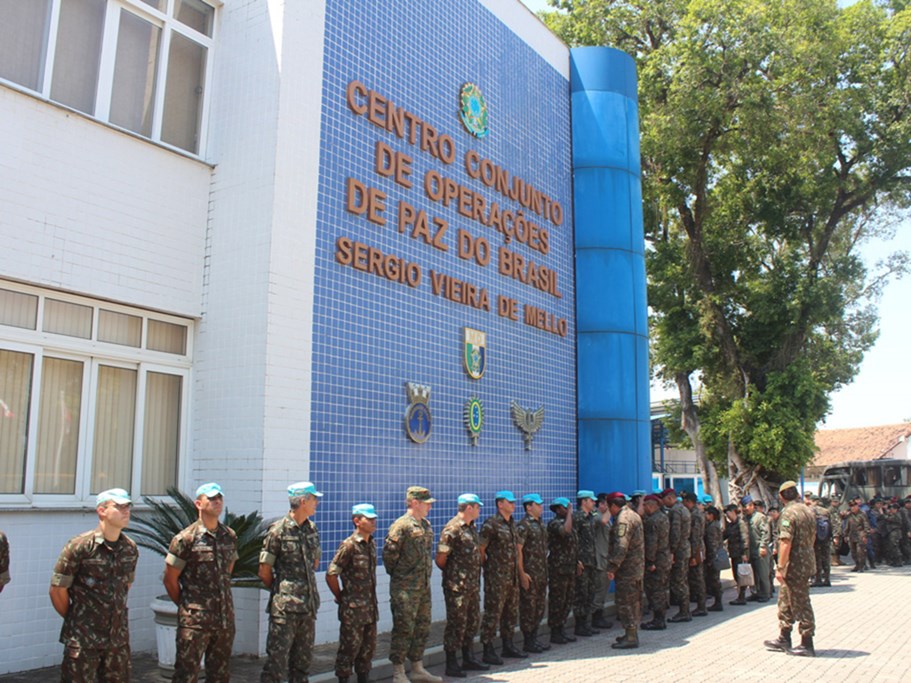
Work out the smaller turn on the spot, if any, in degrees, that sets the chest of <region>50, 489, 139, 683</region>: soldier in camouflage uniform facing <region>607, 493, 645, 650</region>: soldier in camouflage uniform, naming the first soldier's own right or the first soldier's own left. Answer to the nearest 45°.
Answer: approximately 90° to the first soldier's own left

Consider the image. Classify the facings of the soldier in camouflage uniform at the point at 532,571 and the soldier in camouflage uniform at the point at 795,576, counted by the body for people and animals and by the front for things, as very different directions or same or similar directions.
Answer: very different directions

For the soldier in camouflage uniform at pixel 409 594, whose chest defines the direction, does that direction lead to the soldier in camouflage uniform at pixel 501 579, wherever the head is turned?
no

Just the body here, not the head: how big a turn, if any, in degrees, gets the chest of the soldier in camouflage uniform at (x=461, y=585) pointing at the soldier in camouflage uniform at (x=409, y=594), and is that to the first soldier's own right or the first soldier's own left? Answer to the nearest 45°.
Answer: approximately 90° to the first soldier's own right

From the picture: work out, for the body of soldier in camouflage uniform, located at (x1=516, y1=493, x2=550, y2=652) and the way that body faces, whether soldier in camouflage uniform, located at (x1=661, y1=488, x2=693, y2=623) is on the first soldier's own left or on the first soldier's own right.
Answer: on the first soldier's own left

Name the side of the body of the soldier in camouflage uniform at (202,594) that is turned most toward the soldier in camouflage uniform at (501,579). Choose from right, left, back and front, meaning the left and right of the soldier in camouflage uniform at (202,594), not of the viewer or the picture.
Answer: left

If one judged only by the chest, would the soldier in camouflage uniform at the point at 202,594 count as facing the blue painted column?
no

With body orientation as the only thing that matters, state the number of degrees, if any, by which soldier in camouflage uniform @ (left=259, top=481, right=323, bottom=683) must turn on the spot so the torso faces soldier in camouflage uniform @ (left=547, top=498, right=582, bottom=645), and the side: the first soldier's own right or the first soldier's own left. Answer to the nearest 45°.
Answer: approximately 90° to the first soldier's own left

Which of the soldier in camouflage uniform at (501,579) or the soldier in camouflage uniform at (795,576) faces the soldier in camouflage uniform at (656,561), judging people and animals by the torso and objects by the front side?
the soldier in camouflage uniform at (795,576)

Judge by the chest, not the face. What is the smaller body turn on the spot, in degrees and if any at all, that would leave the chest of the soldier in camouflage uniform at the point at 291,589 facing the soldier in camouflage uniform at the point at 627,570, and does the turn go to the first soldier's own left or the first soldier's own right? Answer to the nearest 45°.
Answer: approximately 90° to the first soldier's own left

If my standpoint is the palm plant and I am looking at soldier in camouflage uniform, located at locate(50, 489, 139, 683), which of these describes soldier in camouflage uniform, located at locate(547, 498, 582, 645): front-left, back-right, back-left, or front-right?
back-left

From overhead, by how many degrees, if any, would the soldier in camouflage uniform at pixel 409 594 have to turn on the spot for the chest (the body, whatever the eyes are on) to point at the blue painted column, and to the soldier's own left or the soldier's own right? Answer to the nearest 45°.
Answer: approximately 90° to the soldier's own left

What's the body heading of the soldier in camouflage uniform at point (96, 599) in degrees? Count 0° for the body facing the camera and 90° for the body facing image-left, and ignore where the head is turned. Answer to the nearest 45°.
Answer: approximately 315°

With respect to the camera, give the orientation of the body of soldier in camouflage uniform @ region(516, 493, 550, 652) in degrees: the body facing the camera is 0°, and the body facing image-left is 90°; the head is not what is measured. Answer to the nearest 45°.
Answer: approximately 315°

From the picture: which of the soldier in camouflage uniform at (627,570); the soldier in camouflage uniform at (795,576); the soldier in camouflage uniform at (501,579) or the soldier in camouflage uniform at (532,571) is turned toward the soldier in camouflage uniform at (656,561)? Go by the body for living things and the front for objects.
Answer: the soldier in camouflage uniform at (795,576)

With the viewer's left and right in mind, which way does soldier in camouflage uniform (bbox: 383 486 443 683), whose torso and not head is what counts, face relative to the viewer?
facing the viewer and to the right of the viewer
